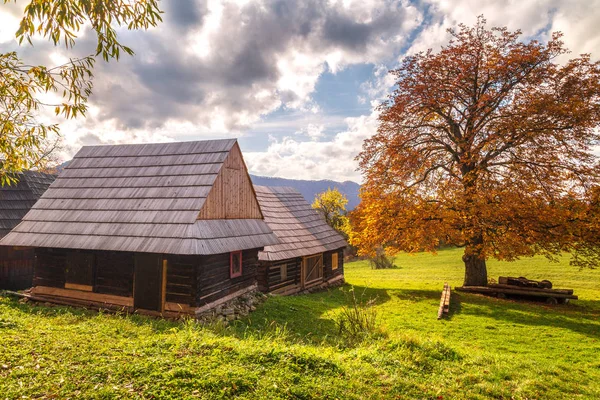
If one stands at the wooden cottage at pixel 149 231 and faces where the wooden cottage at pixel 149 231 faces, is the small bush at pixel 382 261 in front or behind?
behind

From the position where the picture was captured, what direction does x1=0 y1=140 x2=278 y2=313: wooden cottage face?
facing the viewer and to the left of the viewer

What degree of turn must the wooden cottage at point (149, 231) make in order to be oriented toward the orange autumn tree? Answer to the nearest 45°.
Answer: approximately 135° to its left

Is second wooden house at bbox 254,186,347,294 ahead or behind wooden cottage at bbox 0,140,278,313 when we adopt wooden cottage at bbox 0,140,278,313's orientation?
behind

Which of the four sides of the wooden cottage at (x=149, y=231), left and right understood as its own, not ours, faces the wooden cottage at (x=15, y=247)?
right

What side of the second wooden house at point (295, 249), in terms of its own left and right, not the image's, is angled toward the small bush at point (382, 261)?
left

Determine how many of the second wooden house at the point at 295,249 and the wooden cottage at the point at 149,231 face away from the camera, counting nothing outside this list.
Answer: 0

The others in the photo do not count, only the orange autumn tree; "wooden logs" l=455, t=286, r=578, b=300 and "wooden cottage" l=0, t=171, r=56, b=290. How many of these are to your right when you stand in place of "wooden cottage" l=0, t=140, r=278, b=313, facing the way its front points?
1

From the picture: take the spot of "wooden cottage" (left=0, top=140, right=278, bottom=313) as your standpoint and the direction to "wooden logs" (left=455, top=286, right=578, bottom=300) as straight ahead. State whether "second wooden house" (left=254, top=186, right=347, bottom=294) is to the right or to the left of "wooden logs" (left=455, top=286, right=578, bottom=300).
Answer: left

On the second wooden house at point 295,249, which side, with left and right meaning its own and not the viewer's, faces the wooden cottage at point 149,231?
right
